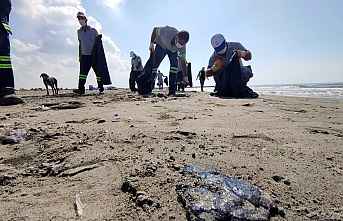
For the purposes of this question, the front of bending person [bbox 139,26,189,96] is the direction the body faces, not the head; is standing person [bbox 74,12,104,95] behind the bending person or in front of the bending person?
behind

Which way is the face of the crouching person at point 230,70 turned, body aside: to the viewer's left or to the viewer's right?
to the viewer's left

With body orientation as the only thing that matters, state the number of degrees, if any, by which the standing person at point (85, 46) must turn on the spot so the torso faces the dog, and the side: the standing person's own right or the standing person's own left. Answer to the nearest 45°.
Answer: approximately 90° to the standing person's own right

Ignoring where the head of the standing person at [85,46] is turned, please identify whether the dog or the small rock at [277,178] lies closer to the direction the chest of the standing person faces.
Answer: the small rock

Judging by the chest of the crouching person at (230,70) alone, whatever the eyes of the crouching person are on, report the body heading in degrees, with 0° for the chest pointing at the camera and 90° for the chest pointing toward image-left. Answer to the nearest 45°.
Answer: approximately 45°

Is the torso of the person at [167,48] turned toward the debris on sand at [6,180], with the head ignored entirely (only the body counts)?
no

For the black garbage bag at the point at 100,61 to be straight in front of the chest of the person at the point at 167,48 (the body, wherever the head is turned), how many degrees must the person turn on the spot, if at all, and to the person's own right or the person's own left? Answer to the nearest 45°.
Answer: approximately 180°

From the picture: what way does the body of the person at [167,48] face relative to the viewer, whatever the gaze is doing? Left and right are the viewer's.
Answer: facing the viewer and to the right of the viewer

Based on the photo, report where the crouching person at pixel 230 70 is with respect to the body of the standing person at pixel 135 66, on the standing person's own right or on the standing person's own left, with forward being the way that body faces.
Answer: on the standing person's own left

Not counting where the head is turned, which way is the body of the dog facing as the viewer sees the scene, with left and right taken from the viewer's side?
facing the viewer and to the left of the viewer

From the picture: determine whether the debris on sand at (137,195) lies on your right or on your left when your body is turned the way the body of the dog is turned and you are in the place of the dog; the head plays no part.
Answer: on your left
